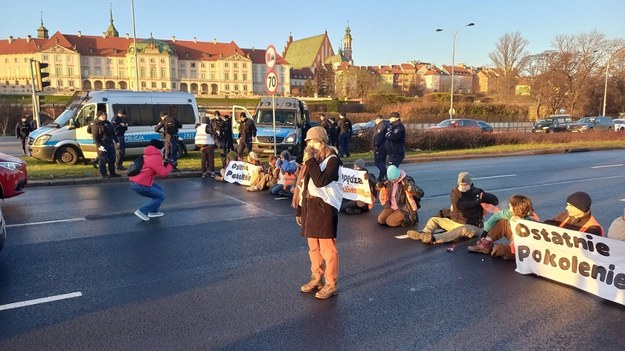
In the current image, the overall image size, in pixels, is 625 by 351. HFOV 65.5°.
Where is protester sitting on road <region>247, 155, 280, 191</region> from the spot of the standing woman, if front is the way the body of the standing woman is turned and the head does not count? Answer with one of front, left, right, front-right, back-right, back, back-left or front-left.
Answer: back-right

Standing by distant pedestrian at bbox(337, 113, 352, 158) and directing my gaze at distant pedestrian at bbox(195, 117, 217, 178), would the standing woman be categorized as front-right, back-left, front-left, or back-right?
front-left

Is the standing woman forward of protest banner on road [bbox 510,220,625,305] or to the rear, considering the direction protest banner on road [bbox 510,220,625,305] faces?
forward

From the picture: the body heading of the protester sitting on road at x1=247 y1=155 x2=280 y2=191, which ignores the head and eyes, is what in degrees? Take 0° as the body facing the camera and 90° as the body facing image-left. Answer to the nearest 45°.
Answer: approximately 45°

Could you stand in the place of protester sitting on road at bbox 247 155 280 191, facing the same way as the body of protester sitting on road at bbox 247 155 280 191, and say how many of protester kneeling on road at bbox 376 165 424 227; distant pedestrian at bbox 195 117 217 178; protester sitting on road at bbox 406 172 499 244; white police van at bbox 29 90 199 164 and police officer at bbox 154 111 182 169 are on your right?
3

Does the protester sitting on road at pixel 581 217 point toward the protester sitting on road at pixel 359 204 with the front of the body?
no

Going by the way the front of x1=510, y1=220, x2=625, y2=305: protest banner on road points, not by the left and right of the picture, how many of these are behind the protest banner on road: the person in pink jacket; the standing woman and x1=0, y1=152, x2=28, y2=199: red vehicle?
0

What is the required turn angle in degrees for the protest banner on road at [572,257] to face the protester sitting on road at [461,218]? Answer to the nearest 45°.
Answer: approximately 90° to its right

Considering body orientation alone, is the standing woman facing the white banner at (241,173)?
no

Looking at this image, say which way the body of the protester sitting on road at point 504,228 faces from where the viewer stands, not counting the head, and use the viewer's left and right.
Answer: facing to the left of the viewer

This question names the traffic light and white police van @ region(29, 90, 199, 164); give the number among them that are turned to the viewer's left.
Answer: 1

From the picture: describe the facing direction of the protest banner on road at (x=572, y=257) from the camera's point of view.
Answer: facing the viewer and to the left of the viewer

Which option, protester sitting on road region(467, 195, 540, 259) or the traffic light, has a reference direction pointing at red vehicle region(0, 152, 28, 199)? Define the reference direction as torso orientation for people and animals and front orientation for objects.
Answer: the protester sitting on road

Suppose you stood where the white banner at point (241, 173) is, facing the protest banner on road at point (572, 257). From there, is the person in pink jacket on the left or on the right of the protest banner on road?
right
